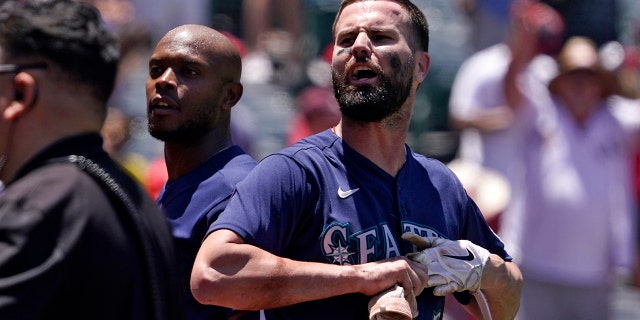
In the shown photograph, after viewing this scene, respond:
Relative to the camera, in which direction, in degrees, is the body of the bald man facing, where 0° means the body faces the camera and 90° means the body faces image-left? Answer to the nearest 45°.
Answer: approximately 45°

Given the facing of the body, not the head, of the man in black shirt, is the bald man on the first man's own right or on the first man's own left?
on the first man's own right

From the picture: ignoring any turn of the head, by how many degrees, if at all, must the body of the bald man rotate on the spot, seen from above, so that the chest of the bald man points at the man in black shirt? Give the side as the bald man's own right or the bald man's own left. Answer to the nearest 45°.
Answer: approximately 45° to the bald man's own left
